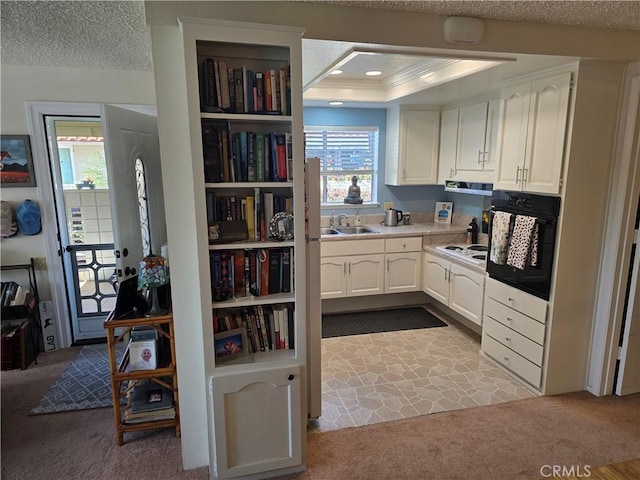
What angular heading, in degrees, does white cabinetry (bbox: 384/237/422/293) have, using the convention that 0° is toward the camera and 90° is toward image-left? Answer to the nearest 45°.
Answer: approximately 0°

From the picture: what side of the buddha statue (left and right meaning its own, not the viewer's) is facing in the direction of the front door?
right

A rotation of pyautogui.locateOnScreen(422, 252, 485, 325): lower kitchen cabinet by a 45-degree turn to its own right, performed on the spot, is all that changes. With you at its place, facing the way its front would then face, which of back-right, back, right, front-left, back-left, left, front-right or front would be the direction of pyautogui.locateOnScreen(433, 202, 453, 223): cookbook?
right

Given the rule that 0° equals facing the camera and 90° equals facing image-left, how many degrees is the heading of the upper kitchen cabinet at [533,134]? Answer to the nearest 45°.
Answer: approximately 45°

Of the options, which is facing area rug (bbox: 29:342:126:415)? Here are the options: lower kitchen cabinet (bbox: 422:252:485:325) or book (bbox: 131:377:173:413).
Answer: the lower kitchen cabinet

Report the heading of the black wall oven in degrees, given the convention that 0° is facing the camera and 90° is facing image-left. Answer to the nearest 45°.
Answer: approximately 45°

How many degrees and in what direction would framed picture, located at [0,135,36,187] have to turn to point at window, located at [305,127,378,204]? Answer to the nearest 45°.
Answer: approximately 90° to its left
